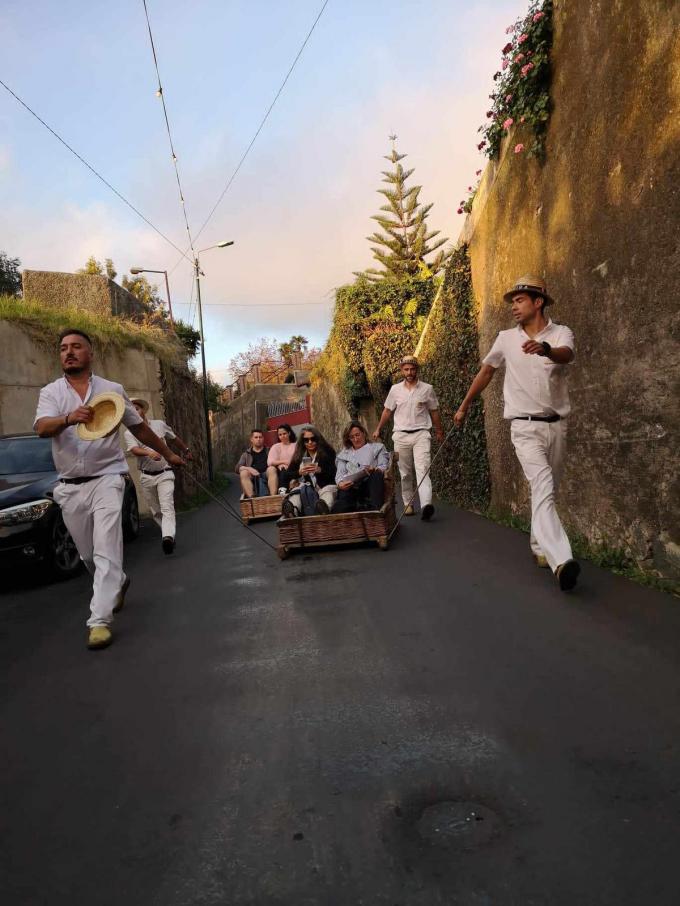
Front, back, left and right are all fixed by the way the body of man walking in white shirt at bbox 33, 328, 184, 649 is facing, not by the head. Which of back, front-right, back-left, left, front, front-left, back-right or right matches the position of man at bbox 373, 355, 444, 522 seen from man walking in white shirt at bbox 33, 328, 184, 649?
back

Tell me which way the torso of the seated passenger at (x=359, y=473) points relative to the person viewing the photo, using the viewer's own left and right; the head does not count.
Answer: facing the viewer

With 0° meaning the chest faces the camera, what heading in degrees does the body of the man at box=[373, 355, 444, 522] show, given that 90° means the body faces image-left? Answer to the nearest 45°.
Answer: approximately 0°

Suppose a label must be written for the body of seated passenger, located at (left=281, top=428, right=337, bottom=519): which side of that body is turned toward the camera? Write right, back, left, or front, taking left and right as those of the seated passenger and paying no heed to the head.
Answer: front

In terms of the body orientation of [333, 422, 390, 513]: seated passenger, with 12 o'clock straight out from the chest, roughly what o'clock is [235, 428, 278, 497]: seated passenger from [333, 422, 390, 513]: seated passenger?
[235, 428, 278, 497]: seated passenger is roughly at 5 o'clock from [333, 422, 390, 513]: seated passenger.

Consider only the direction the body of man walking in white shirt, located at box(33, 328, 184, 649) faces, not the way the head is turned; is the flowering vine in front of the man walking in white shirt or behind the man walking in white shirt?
behind

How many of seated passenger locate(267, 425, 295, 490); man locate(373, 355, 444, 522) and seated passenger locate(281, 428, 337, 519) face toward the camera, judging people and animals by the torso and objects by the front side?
3

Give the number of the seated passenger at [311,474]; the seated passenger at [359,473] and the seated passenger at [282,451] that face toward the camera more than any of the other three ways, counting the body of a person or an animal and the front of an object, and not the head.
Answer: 3

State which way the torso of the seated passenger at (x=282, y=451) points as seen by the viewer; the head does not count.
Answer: toward the camera

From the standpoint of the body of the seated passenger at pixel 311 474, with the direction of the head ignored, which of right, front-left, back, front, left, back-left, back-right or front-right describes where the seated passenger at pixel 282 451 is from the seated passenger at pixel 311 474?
back

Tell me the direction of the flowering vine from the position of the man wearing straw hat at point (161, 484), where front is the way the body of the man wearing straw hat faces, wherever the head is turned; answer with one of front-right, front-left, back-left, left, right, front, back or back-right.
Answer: left
